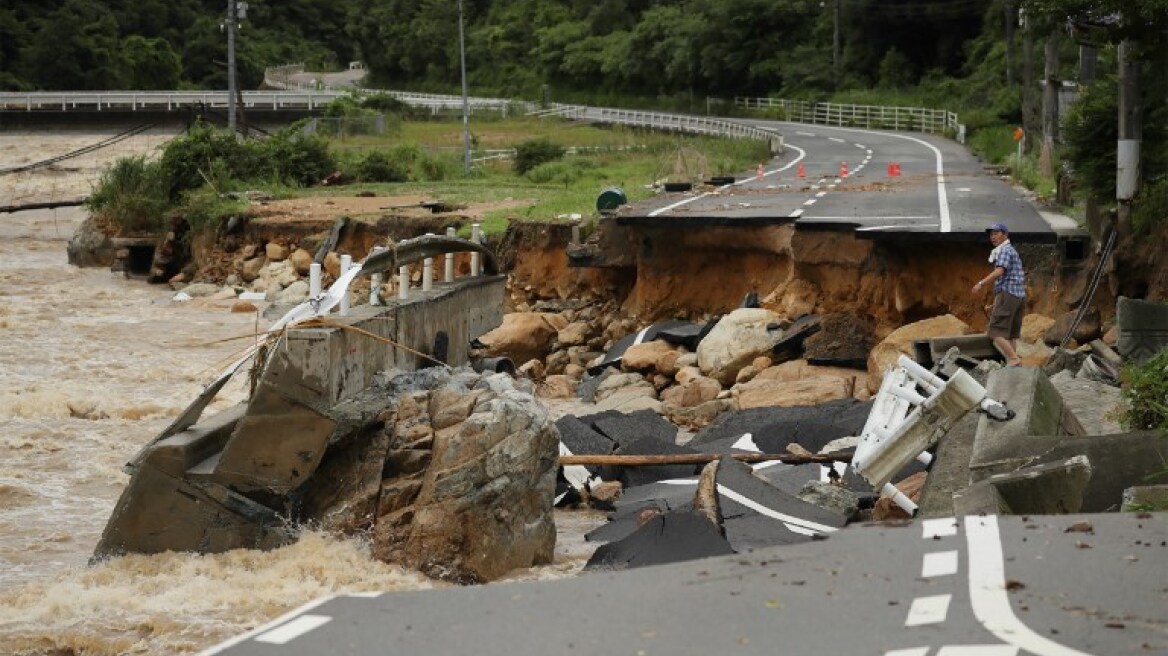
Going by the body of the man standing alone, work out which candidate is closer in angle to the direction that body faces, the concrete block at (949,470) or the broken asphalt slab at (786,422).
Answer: the broken asphalt slab

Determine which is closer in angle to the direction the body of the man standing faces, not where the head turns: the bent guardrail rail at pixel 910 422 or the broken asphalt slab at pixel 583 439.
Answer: the broken asphalt slab

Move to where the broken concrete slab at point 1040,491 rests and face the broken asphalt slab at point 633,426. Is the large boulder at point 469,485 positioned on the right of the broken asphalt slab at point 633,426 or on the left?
left

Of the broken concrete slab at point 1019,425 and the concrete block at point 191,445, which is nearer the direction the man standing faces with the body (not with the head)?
the concrete block

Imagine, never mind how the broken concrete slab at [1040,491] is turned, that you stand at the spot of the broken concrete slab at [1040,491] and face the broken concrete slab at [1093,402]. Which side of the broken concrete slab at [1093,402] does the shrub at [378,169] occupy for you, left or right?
left

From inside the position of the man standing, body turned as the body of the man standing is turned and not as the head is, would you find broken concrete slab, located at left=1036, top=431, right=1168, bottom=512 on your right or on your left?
on your left

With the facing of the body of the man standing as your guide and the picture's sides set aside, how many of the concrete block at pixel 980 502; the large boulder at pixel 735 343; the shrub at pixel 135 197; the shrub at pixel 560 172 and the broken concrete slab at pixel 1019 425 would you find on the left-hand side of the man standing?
2

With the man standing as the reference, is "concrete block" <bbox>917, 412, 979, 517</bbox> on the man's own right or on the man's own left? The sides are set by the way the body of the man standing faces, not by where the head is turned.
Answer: on the man's own left

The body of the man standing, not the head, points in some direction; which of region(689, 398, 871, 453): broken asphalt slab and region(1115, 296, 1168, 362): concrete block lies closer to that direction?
the broken asphalt slab

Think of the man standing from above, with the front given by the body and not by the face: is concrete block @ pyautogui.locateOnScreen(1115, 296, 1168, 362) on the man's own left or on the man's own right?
on the man's own left

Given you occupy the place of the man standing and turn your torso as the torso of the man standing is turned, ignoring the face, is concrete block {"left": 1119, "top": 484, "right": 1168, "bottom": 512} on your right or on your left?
on your left

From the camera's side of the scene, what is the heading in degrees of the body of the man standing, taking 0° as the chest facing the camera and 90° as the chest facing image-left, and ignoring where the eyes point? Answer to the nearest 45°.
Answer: approximately 90°

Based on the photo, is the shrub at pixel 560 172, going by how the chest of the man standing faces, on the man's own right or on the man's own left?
on the man's own right

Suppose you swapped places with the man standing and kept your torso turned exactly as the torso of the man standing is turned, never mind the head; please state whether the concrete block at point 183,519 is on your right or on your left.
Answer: on your left
